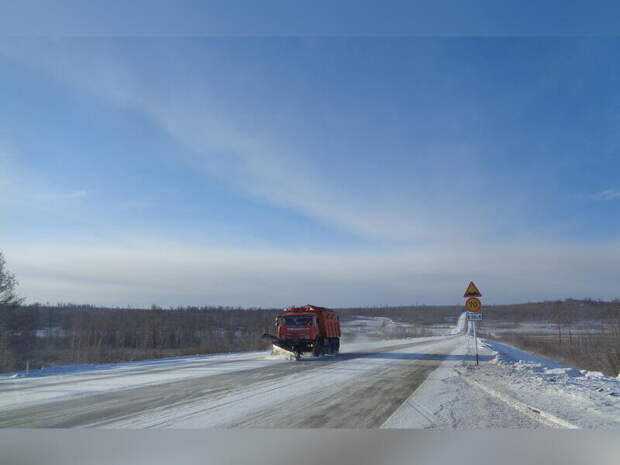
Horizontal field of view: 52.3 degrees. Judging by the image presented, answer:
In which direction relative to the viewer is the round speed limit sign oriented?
toward the camera

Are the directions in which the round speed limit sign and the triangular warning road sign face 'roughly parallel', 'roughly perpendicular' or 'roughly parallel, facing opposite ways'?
roughly parallel

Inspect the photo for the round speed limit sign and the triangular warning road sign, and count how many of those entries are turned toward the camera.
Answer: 2

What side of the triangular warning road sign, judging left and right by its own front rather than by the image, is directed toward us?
front
